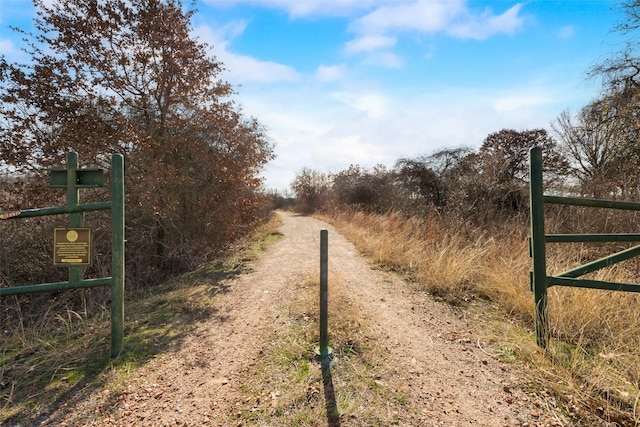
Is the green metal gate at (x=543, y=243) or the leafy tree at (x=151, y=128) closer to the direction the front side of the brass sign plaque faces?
the green metal gate

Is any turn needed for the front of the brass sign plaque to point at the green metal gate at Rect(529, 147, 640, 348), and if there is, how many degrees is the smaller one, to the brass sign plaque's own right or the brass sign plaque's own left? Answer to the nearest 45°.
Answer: approximately 45° to the brass sign plaque's own left

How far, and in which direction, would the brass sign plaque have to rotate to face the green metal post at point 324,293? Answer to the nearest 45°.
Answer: approximately 45° to its left

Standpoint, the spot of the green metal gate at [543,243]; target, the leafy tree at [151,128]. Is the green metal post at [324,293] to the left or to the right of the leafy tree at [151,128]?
left

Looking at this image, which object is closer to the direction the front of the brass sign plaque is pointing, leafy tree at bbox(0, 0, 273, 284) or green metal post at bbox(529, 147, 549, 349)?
the green metal post

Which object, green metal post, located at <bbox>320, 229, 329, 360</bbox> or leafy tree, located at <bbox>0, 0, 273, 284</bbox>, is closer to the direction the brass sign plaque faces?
the green metal post

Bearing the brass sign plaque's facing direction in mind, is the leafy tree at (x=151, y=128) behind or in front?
behind

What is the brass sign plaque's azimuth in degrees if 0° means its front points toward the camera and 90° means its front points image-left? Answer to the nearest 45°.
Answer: approximately 0°

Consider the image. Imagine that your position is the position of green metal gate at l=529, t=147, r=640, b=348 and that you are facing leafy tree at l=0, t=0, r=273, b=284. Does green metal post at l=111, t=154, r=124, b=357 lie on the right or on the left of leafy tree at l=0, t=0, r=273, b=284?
left
